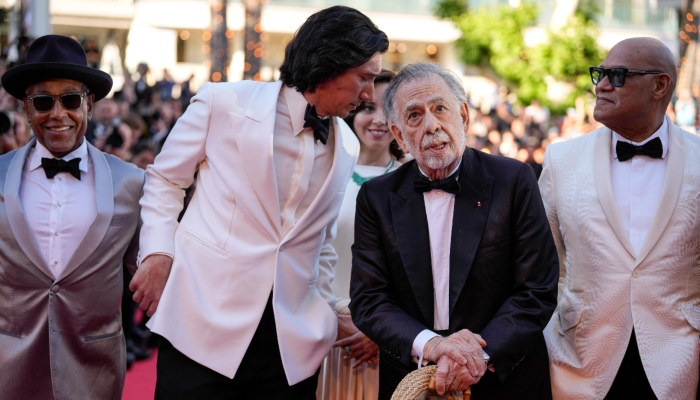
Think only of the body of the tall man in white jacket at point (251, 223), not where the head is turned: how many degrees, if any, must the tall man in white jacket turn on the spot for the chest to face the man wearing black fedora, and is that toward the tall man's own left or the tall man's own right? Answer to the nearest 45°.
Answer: approximately 135° to the tall man's own right

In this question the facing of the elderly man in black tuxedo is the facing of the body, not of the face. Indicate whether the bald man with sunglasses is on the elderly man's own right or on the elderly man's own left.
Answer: on the elderly man's own left

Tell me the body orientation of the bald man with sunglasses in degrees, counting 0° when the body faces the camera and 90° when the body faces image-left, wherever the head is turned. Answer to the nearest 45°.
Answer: approximately 0°

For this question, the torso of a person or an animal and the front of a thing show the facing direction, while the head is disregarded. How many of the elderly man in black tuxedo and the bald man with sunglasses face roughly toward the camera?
2

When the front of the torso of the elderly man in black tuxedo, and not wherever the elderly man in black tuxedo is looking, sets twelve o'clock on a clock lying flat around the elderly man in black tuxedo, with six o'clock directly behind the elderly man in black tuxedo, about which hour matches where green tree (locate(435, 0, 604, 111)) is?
The green tree is roughly at 6 o'clock from the elderly man in black tuxedo.

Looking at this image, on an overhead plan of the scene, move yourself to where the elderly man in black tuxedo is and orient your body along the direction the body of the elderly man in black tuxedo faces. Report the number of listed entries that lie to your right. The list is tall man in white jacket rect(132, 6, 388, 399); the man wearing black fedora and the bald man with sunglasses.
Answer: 2

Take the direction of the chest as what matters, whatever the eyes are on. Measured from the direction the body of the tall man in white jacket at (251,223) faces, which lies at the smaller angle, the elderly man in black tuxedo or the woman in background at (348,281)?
the elderly man in black tuxedo

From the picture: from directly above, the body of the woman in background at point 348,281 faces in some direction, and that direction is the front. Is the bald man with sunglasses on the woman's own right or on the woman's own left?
on the woman's own left

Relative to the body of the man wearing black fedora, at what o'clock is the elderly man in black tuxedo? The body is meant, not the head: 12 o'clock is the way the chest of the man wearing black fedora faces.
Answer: The elderly man in black tuxedo is roughly at 10 o'clock from the man wearing black fedora.

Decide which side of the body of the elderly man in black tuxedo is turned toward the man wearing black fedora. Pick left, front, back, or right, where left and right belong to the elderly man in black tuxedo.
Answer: right
